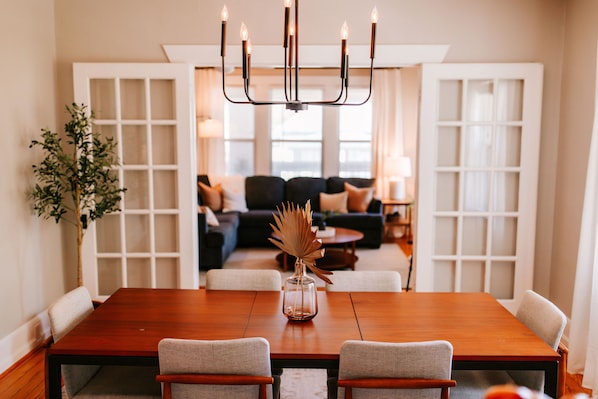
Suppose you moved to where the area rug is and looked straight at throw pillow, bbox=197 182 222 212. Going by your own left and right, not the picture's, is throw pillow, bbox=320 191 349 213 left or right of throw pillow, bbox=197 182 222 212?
right

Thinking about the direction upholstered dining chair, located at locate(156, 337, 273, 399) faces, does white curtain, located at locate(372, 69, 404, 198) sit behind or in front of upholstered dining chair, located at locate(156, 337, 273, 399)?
in front

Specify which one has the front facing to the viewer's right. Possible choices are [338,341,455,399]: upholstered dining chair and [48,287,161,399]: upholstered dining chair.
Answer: [48,287,161,399]: upholstered dining chair

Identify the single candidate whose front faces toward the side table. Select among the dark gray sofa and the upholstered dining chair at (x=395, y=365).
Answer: the upholstered dining chair

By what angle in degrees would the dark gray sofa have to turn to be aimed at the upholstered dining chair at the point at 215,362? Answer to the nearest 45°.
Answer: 0° — it already faces it

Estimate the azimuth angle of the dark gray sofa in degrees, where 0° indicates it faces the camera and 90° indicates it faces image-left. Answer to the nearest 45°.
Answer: approximately 0°

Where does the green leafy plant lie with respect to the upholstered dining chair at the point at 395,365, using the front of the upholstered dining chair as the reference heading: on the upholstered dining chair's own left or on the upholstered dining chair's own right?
on the upholstered dining chair's own left

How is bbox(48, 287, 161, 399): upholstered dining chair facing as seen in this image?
to the viewer's right

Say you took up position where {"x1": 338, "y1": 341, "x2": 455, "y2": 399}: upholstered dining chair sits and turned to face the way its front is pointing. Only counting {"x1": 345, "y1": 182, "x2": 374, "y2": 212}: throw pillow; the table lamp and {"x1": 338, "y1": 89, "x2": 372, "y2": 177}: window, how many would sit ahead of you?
3

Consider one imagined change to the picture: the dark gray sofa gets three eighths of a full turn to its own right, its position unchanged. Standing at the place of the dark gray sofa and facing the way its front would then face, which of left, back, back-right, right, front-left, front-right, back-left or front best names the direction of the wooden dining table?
back-left

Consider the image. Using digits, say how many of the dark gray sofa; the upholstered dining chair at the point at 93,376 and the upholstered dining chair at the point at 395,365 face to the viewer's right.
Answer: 1

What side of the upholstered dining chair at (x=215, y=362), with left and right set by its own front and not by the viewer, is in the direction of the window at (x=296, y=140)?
front

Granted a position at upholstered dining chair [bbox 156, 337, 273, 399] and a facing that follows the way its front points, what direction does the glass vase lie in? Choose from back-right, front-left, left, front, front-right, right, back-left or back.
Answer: front-right

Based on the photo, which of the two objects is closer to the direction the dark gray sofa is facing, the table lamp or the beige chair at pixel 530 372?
the beige chair

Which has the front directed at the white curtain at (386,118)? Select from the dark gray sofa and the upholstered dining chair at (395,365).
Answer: the upholstered dining chair

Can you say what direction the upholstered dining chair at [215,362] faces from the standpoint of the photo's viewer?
facing away from the viewer
